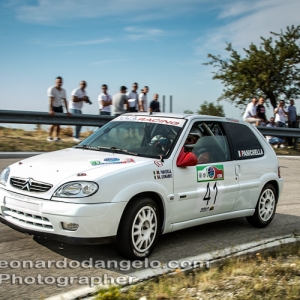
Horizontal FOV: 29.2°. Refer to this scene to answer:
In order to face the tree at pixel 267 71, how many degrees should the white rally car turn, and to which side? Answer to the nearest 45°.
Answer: approximately 135° to its right

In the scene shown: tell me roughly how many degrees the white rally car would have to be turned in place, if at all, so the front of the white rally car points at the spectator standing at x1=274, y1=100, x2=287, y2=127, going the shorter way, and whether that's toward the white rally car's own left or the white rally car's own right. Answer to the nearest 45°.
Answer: approximately 135° to the white rally car's own right

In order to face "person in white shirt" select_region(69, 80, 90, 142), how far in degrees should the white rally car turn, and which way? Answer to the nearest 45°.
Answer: approximately 135° to its right

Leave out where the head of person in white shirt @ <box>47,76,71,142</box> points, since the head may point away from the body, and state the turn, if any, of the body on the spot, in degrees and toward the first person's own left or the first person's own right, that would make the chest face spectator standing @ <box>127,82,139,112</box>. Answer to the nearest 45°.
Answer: approximately 135° to the first person's own left

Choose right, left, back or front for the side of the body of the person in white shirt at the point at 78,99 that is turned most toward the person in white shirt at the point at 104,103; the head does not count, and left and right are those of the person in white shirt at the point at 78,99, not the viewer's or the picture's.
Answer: left

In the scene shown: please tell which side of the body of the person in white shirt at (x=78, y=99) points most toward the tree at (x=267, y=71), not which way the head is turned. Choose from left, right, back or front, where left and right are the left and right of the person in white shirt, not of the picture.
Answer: left

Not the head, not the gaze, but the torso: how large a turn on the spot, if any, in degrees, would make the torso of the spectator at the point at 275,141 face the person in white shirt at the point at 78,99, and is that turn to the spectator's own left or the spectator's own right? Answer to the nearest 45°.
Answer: approximately 45° to the spectator's own right

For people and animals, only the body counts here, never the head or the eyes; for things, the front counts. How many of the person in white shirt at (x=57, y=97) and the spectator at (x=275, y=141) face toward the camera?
2

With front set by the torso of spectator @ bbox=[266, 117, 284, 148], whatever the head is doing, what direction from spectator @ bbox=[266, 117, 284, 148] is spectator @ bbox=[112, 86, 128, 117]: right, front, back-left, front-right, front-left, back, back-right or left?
front-right

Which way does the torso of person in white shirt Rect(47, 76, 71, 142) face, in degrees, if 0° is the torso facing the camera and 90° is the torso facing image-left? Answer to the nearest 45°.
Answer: approximately 0°

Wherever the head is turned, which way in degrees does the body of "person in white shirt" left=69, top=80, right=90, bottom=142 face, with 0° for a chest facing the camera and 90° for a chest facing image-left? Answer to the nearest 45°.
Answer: approximately 315°
